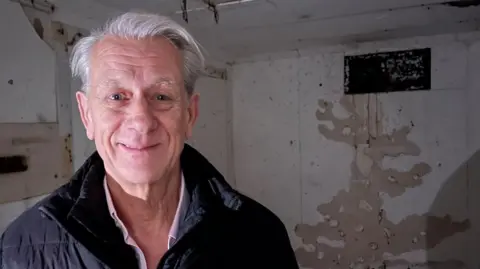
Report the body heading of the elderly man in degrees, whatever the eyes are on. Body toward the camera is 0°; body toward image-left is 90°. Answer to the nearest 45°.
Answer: approximately 0°
